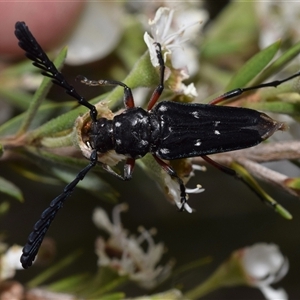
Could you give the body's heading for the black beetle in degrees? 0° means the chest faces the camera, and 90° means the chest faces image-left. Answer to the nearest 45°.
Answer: approximately 90°

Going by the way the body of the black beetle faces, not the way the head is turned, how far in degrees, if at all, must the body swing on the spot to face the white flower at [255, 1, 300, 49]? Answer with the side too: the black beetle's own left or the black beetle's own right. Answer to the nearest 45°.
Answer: approximately 135° to the black beetle's own right
